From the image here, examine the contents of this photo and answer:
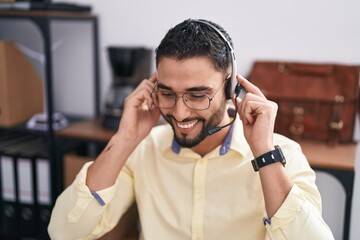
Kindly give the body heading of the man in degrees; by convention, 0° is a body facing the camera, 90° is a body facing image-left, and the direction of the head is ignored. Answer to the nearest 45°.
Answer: approximately 0°

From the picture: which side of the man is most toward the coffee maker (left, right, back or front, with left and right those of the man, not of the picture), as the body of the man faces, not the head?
back

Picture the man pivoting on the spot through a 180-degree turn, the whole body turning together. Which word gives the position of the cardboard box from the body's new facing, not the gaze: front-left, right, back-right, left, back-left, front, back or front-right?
front-left

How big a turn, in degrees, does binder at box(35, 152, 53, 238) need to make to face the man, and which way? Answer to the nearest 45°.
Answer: approximately 45° to its left

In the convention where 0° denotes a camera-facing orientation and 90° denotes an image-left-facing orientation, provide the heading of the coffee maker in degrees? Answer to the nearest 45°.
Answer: approximately 45°

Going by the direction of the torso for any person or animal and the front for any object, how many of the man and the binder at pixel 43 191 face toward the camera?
2
